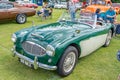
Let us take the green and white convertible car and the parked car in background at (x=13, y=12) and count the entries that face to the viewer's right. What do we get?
0

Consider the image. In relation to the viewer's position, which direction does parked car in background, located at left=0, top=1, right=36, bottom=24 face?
facing to the left of the viewer

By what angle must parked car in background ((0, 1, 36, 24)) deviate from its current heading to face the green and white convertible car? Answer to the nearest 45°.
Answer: approximately 90° to its left

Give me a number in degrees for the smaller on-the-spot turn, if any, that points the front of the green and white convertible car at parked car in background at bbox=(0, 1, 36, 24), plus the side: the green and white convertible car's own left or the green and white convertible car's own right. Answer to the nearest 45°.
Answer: approximately 135° to the green and white convertible car's own right

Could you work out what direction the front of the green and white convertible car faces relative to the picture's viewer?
facing the viewer and to the left of the viewer
